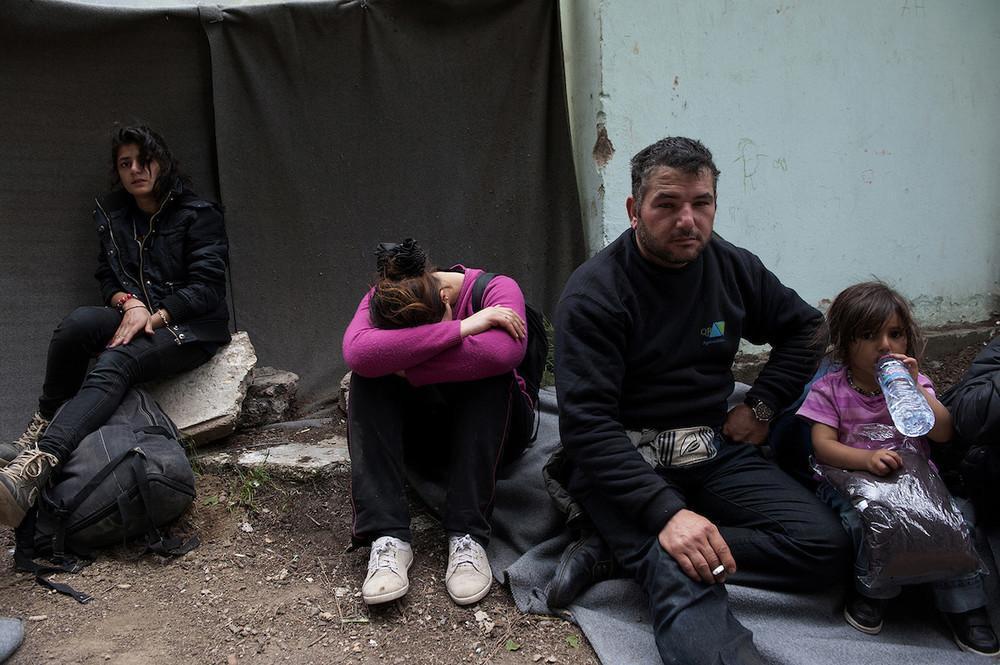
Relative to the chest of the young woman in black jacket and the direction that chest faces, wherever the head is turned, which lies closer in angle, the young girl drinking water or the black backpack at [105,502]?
the black backpack

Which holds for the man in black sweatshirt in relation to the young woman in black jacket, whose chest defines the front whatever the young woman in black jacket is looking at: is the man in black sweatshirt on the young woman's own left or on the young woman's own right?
on the young woman's own left

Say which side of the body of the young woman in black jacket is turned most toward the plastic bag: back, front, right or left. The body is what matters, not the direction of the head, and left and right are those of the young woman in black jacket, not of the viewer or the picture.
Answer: left

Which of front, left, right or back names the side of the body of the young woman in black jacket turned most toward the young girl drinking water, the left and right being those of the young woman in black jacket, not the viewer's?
left

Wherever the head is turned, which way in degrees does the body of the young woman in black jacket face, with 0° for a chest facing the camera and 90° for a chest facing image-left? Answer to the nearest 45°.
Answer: approximately 45°

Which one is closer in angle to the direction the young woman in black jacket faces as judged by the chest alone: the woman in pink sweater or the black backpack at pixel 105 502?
the black backpack

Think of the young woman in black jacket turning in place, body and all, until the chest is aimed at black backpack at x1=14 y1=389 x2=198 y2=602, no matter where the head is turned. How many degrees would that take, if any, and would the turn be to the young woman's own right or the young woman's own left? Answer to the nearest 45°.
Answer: approximately 45° to the young woman's own left
